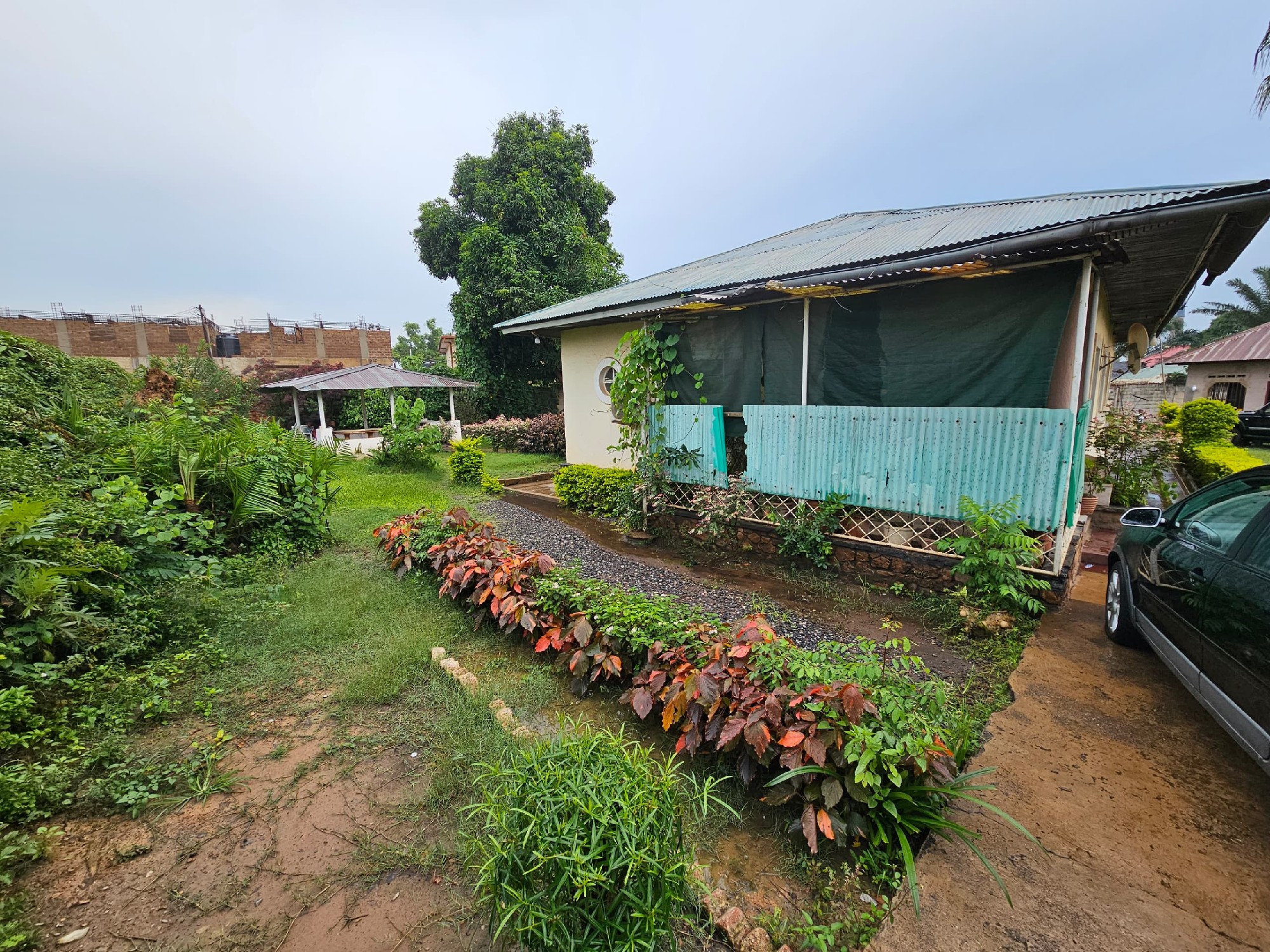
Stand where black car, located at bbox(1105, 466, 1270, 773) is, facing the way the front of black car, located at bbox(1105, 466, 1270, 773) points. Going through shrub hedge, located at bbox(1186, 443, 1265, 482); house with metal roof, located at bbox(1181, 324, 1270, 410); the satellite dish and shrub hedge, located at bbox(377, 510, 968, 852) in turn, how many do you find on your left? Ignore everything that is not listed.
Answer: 1

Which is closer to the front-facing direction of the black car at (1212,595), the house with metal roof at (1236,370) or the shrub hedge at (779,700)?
the house with metal roof

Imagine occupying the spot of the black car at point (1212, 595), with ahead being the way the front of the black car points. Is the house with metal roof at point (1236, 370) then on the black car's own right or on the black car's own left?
on the black car's own right

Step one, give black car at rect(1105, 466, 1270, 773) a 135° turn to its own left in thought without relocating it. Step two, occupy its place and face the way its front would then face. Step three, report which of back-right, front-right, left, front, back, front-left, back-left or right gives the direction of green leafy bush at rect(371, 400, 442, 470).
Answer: right

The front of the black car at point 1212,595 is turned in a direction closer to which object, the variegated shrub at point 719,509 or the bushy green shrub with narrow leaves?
the variegated shrub

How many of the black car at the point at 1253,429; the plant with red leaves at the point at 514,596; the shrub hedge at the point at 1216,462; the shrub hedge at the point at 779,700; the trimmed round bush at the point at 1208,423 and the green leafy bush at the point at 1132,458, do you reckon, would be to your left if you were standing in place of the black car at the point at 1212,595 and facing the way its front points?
2

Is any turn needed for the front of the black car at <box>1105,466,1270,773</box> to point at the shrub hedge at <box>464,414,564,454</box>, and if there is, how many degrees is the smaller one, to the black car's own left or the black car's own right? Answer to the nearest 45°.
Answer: approximately 45° to the black car's own left

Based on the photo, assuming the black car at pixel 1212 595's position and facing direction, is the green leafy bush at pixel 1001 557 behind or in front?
in front

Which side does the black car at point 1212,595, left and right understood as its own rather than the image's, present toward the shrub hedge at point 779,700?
left

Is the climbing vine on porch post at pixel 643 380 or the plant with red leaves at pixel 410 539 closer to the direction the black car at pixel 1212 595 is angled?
the climbing vine on porch post

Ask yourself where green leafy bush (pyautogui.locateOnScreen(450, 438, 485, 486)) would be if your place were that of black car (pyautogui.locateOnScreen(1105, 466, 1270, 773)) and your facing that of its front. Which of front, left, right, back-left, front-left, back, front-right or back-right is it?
front-left

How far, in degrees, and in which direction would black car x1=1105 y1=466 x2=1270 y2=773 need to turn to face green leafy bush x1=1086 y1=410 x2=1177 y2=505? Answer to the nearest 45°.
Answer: approximately 45° to its right

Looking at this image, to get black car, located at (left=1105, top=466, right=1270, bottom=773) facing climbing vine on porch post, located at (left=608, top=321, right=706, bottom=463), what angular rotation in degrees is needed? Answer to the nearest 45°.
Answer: approximately 45° to its left

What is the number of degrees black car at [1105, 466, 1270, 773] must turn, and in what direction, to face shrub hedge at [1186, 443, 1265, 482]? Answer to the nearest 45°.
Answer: approximately 45° to its right

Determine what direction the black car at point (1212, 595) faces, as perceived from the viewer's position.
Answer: facing away from the viewer and to the left of the viewer

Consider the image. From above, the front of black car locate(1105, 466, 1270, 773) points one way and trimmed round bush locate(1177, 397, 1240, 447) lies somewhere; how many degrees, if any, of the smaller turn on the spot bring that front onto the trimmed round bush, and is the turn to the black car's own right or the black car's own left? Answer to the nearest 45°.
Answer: approximately 45° to the black car's own right
